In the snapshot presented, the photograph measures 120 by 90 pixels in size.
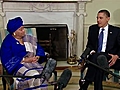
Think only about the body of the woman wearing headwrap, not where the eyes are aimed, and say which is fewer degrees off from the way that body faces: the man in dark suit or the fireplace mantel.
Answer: the man in dark suit

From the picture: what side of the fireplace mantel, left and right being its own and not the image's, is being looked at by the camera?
front

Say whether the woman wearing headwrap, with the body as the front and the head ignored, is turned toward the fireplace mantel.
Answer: no

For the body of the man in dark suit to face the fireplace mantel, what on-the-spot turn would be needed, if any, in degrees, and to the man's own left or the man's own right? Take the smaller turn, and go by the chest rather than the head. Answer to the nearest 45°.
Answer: approximately 90° to the man's own right

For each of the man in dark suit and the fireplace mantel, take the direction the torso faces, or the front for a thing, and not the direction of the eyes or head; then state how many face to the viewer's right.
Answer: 0

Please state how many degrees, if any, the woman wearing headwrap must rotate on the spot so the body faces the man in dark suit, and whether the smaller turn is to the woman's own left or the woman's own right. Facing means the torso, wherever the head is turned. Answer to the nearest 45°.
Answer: approximately 45° to the woman's own left

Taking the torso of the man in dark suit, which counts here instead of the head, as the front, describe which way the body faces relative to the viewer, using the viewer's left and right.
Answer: facing the viewer and to the left of the viewer

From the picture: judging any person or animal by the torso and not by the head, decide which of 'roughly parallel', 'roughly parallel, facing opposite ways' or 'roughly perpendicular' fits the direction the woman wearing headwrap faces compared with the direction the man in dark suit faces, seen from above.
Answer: roughly perpendicular

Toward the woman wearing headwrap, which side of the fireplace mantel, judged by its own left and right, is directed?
front

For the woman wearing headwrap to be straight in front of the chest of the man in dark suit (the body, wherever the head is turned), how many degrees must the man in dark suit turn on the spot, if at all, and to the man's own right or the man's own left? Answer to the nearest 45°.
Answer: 0° — they already face them

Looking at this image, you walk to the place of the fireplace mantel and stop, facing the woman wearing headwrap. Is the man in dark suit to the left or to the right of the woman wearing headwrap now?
left
